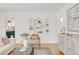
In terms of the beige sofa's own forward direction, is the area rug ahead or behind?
ahead

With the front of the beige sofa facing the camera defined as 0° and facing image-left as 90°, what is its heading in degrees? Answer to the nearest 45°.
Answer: approximately 315°
